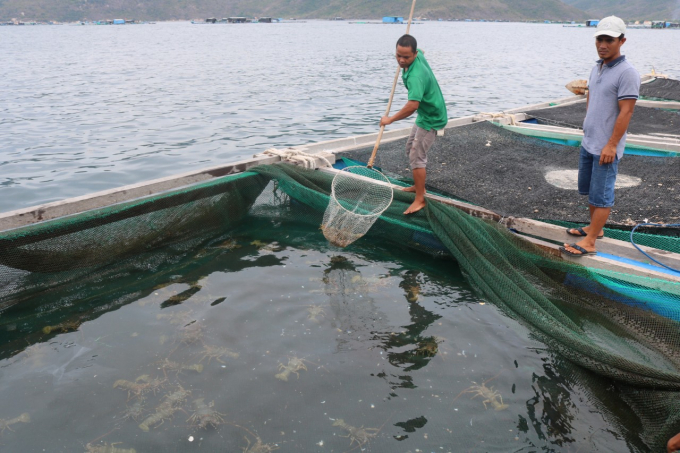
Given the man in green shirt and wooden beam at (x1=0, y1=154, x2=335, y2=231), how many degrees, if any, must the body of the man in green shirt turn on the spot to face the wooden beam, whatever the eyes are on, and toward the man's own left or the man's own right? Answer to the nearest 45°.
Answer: approximately 45° to the man's own right

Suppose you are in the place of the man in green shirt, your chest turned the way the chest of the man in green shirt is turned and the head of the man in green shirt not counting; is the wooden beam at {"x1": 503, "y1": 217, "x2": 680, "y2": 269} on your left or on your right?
on your left

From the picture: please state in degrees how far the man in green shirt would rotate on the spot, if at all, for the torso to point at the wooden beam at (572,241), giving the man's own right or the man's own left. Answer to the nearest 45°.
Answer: approximately 90° to the man's own left

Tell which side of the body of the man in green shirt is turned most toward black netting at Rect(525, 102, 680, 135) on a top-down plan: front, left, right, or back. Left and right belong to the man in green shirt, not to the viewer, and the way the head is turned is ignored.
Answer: back

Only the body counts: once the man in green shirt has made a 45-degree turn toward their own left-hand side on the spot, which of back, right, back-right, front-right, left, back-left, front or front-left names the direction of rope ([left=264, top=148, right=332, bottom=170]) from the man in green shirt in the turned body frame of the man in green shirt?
back-right

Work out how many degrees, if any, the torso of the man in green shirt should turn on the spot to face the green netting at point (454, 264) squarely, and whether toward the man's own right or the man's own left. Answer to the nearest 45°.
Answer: approximately 45° to the man's own left

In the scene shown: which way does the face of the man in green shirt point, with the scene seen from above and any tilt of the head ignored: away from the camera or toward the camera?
toward the camera
